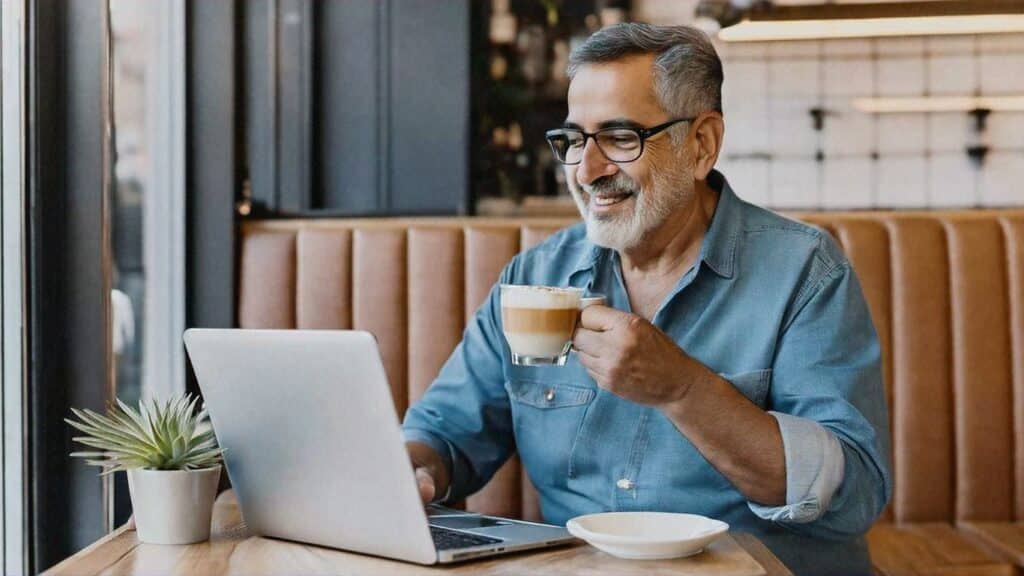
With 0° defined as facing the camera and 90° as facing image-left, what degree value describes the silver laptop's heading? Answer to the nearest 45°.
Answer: approximately 225°

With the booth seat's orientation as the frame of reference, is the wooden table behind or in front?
in front

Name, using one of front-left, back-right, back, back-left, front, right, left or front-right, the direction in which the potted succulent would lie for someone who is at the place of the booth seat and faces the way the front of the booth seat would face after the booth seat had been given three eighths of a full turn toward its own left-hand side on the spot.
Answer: back

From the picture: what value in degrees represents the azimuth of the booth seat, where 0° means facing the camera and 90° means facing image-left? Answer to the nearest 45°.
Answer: approximately 0°

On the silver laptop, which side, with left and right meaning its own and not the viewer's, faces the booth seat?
front

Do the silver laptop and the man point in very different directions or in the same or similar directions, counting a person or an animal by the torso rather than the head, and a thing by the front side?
very different directions

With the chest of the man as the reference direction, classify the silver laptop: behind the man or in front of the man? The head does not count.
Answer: in front

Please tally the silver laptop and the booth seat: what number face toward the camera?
1

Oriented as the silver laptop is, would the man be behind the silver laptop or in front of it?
in front
